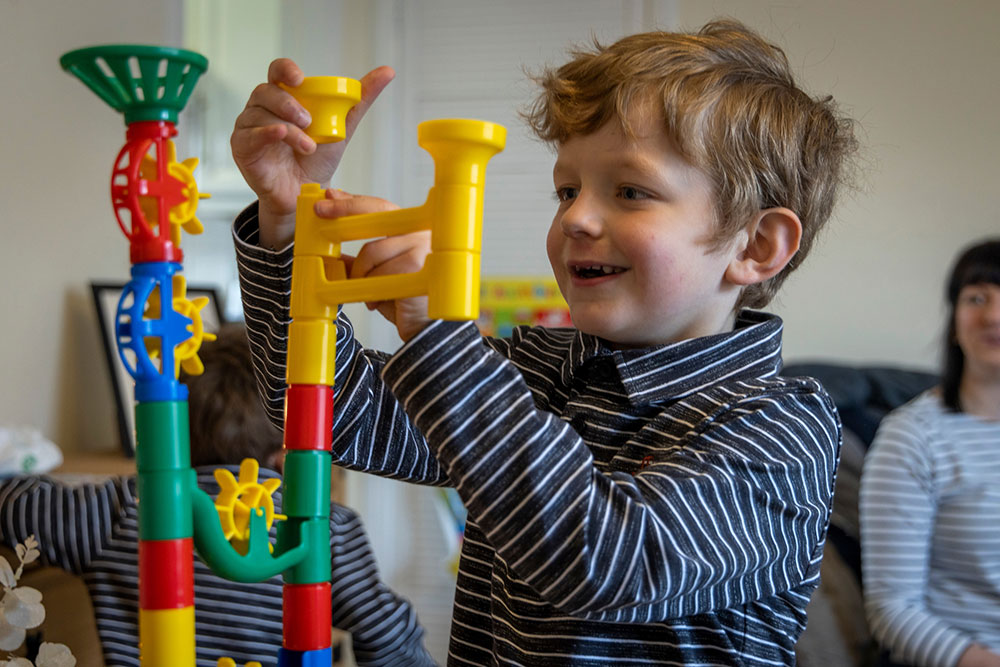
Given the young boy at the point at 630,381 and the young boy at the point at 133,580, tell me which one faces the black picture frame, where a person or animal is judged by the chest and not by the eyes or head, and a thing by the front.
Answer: the young boy at the point at 133,580

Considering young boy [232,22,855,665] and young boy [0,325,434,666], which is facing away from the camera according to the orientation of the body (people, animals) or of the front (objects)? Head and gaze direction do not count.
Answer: young boy [0,325,434,666]

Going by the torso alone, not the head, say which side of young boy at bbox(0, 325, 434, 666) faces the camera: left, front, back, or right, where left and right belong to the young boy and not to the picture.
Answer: back

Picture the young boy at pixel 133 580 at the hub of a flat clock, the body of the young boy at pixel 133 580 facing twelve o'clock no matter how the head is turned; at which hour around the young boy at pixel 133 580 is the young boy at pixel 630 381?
the young boy at pixel 630 381 is roughly at 5 o'clock from the young boy at pixel 133 580.

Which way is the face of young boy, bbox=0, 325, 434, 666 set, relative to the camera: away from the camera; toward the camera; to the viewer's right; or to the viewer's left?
away from the camera

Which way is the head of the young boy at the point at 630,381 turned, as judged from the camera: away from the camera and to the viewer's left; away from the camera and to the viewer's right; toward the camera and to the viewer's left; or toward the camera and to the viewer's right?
toward the camera and to the viewer's left

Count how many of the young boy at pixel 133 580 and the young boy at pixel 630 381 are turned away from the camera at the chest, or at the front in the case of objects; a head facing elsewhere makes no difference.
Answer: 1

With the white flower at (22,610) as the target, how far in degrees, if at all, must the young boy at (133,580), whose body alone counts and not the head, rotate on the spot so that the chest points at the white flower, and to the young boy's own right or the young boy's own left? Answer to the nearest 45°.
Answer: approximately 180°

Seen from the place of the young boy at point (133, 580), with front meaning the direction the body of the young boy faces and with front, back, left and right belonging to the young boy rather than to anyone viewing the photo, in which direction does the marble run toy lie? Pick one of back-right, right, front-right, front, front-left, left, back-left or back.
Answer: back

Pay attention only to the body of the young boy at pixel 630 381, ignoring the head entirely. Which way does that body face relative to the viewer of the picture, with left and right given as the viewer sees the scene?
facing the viewer and to the left of the viewer

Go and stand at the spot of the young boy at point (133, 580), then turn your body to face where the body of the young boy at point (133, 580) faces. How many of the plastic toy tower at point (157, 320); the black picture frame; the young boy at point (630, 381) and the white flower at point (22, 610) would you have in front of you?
1

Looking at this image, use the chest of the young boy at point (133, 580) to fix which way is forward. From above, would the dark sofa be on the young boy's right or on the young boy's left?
on the young boy's right

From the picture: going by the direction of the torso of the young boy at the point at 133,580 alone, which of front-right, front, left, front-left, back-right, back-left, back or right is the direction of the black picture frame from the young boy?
front

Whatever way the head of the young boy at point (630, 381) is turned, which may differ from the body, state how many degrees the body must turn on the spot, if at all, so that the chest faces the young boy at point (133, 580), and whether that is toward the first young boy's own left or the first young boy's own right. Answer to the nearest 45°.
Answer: approximately 90° to the first young boy's own right
